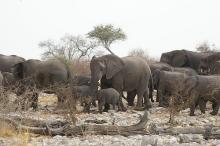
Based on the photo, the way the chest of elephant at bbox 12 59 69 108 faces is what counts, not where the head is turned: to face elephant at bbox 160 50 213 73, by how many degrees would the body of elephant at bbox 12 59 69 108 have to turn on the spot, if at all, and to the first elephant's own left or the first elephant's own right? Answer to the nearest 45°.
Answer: approximately 135° to the first elephant's own right

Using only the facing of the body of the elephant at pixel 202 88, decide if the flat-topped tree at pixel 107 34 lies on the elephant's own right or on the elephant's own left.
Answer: on the elephant's own right

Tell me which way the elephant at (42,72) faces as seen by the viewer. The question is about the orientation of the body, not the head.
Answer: to the viewer's left

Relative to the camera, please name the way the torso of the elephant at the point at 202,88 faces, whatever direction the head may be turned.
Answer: to the viewer's left

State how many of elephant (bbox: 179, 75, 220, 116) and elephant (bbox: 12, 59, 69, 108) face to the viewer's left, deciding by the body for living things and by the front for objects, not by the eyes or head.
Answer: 2

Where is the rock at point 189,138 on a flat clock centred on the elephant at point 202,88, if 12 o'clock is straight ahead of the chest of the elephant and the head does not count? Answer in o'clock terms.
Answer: The rock is roughly at 9 o'clock from the elephant.

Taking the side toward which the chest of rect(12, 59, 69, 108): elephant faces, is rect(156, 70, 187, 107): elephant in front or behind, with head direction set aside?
behind

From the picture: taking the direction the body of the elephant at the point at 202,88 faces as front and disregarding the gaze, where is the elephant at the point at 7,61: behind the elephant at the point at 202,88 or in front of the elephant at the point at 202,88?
in front

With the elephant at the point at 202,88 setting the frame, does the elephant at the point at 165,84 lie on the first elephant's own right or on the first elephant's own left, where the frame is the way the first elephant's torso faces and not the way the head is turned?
on the first elephant's own right

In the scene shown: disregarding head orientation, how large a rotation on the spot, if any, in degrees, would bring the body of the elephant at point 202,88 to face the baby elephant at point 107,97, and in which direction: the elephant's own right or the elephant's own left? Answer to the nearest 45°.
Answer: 0° — it already faces it

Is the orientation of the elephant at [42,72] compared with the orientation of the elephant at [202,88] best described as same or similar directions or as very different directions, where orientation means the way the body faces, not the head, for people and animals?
same or similar directions

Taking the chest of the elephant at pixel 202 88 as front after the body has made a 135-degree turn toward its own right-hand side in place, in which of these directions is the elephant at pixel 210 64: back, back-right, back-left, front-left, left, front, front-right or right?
front-left
